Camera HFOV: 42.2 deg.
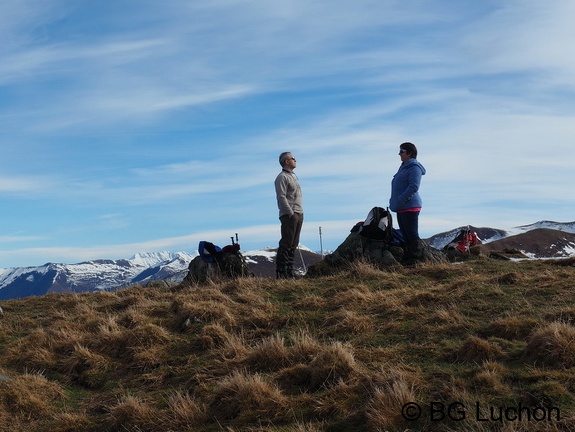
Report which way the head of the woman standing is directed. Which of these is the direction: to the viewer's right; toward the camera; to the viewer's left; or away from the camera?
to the viewer's left

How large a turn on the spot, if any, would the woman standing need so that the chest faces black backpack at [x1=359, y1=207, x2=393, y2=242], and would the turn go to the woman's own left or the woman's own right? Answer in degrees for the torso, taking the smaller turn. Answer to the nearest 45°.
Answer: approximately 45° to the woman's own right

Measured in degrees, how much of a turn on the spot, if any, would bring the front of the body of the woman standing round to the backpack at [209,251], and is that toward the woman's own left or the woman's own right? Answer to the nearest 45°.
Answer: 0° — they already face it

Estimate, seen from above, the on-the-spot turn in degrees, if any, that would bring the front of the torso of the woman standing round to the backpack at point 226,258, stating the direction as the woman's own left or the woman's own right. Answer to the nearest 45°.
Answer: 0° — they already face it

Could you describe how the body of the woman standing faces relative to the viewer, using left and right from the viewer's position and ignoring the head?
facing to the left of the viewer

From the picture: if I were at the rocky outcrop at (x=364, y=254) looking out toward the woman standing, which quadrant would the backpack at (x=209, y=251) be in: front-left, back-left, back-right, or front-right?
back-right

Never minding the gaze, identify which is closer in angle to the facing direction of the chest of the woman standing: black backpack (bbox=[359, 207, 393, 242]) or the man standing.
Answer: the man standing

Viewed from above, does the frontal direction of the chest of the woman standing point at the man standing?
yes

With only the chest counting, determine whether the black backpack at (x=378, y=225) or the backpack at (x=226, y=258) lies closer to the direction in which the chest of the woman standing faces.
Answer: the backpack

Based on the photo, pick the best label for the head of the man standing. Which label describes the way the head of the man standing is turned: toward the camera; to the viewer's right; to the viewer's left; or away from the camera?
to the viewer's right
